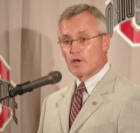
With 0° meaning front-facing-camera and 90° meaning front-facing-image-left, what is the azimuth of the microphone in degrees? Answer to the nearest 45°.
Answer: approximately 270°

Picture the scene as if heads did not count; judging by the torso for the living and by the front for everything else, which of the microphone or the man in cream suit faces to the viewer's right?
the microphone

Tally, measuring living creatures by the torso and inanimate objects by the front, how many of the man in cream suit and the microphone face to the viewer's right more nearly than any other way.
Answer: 1

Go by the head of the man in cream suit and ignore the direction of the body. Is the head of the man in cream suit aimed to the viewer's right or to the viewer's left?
to the viewer's left

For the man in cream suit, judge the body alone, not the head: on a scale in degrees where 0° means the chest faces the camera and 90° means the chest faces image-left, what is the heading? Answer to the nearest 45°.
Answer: approximately 45°
